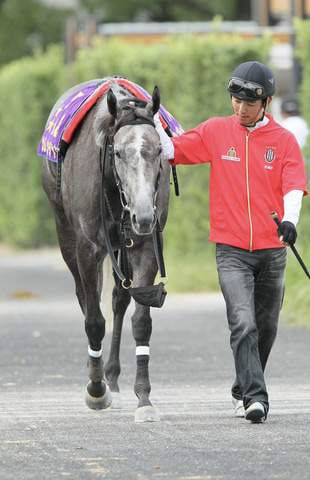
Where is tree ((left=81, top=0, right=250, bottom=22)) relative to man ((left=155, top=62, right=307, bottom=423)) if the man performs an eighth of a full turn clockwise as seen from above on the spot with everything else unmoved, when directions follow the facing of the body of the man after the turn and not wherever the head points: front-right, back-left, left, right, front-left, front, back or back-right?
back-right

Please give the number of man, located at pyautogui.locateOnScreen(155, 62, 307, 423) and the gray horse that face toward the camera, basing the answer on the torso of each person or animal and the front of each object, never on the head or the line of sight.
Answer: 2

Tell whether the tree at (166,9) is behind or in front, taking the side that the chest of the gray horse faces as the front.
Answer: behind

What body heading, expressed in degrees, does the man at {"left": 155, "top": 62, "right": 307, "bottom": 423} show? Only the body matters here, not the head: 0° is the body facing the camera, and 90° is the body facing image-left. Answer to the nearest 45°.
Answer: approximately 0°

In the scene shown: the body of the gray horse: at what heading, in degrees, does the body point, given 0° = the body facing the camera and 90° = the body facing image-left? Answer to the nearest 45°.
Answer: approximately 0°

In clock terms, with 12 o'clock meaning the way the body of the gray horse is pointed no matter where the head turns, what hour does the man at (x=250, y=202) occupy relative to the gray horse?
The man is roughly at 10 o'clock from the gray horse.
